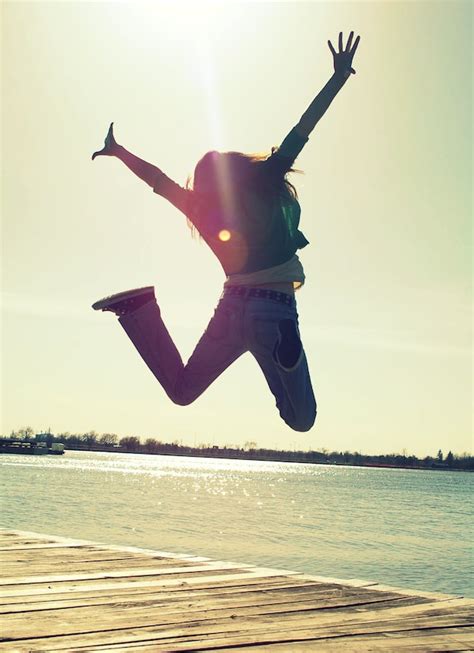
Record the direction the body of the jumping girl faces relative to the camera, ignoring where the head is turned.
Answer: away from the camera

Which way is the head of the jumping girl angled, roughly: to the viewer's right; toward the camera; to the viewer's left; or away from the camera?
away from the camera
